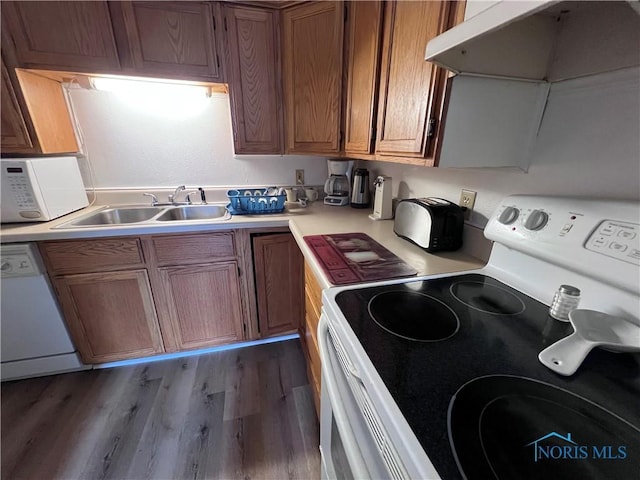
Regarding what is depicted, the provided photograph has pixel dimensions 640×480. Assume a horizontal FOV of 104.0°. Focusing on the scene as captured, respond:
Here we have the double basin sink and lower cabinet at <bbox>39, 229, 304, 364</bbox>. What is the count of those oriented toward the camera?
2

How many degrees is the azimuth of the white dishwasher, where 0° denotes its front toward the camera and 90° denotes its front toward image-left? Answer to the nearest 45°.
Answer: approximately 0°

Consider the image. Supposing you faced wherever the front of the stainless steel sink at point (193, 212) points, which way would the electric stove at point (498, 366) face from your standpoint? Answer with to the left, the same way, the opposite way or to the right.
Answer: to the right

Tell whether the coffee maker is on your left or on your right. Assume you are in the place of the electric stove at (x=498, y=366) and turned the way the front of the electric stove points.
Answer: on your right

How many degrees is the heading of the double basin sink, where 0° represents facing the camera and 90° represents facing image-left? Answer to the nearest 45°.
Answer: approximately 0°

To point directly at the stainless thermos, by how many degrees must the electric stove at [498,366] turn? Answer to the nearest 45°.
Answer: approximately 90° to its right
